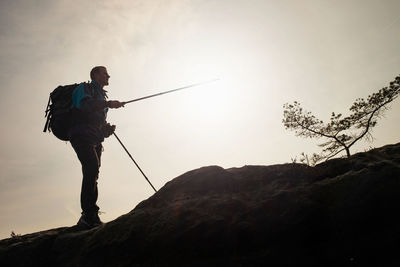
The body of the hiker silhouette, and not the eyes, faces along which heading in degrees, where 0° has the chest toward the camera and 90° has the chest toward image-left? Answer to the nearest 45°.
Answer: approximately 270°
